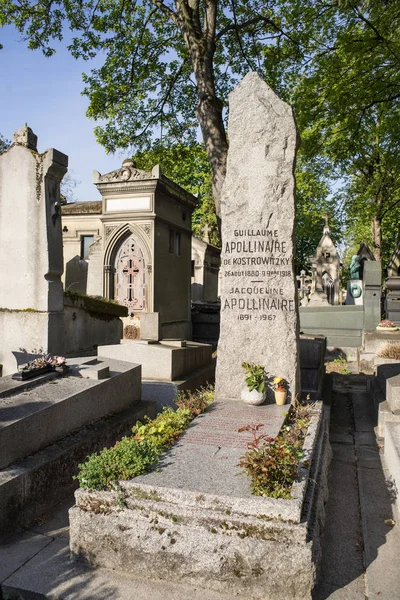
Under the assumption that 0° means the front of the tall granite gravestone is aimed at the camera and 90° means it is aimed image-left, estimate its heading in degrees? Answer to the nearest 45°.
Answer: approximately 0°

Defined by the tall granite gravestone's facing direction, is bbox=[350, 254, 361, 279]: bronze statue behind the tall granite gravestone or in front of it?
behind

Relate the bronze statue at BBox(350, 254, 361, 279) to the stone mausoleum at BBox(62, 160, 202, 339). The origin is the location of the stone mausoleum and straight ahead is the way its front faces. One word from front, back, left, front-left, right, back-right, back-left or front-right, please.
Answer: back

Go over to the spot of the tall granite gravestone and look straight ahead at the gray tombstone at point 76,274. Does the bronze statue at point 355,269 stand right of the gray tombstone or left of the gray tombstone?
right

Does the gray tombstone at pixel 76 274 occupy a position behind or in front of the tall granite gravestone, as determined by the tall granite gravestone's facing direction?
behind

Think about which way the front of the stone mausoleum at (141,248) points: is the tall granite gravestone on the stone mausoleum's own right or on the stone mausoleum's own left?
on the stone mausoleum's own left

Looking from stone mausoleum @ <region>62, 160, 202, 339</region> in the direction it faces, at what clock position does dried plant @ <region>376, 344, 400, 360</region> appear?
The dried plant is roughly at 9 o'clock from the stone mausoleum.

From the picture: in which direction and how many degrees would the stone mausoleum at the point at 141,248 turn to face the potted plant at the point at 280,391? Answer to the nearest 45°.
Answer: approximately 45° to its left
